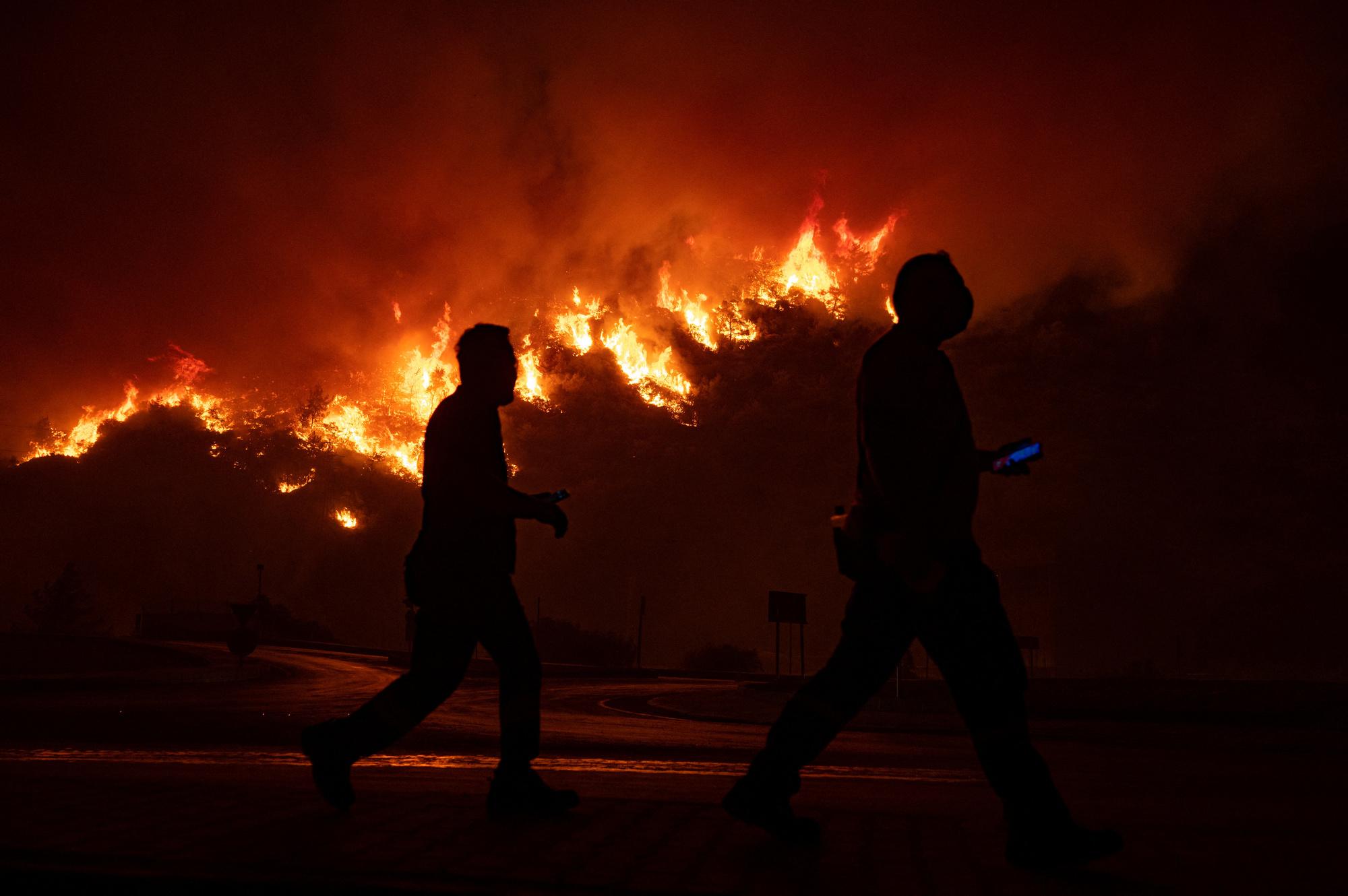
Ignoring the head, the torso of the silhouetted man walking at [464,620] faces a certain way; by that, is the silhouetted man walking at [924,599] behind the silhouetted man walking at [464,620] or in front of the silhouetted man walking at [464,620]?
in front

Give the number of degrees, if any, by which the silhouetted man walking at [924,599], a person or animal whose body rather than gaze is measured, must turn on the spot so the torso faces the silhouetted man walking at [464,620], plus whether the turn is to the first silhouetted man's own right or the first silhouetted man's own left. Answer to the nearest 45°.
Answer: approximately 180°

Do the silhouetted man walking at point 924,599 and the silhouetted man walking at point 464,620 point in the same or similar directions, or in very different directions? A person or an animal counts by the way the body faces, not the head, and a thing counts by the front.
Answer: same or similar directions

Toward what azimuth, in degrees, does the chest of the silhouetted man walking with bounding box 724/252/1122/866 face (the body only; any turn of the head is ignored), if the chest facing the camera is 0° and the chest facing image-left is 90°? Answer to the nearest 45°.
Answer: approximately 270°

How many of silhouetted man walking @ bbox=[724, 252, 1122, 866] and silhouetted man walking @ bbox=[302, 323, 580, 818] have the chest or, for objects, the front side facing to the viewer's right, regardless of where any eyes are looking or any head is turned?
2

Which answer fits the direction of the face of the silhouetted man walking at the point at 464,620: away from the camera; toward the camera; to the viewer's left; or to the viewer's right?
to the viewer's right

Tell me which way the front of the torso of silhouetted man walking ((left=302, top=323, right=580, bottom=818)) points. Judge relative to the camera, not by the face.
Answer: to the viewer's right

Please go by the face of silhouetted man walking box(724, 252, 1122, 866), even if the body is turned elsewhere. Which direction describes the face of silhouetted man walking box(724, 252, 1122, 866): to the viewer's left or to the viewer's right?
to the viewer's right
